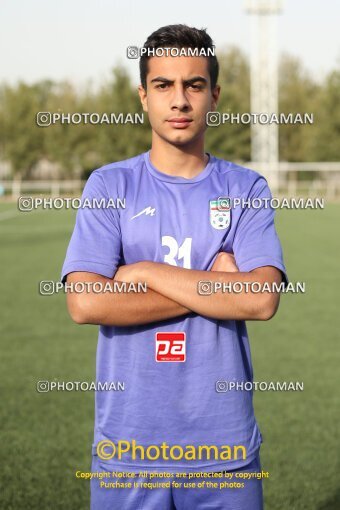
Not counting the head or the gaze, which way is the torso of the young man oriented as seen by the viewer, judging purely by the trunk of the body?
toward the camera

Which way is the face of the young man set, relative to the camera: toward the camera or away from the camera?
toward the camera
